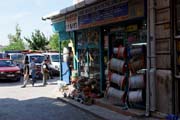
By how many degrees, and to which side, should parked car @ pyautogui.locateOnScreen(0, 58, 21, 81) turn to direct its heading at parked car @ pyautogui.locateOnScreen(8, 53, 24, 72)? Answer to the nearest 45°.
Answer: approximately 135° to its left

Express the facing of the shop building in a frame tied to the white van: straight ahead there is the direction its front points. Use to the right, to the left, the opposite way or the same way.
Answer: to the right

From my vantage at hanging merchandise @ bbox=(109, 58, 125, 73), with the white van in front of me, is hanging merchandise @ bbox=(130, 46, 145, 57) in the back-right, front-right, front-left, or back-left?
back-right

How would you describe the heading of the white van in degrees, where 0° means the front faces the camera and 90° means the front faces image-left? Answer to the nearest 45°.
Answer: approximately 315°
